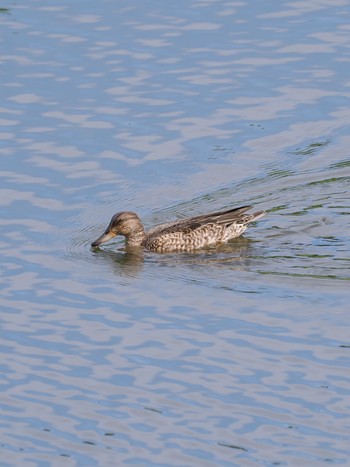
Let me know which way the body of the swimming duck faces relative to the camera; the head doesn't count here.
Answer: to the viewer's left
